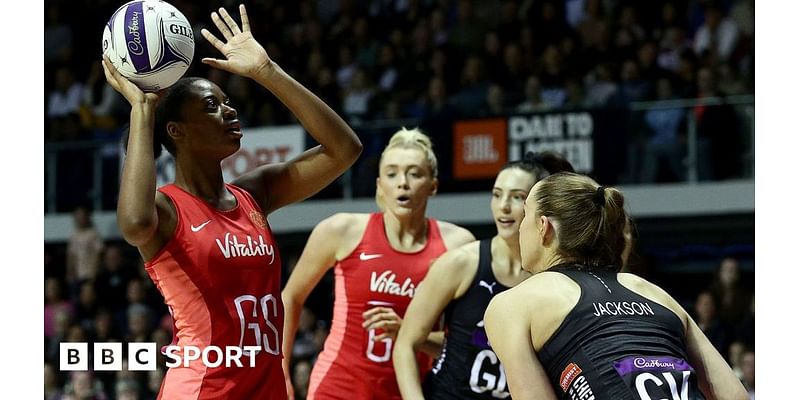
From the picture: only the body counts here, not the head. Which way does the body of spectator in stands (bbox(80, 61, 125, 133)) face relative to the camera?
toward the camera

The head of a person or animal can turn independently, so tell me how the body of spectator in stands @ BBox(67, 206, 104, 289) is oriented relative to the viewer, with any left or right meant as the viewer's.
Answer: facing the viewer

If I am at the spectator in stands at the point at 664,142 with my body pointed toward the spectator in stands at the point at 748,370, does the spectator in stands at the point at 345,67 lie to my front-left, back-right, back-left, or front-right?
back-right

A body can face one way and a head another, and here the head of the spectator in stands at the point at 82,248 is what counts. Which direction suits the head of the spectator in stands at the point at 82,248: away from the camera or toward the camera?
toward the camera

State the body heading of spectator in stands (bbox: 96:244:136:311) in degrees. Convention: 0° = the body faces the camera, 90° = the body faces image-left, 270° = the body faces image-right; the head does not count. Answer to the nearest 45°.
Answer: approximately 0°

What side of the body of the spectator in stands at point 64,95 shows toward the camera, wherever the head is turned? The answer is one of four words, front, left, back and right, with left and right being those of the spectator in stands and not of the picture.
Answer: front

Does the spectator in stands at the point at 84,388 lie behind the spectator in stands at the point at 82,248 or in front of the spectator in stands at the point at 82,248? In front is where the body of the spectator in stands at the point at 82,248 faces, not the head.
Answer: in front

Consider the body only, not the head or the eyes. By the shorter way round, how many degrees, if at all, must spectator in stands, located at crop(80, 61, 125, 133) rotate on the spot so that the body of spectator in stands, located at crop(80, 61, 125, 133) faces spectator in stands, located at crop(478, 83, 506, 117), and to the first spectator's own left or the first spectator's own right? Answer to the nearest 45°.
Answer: approximately 90° to the first spectator's own left

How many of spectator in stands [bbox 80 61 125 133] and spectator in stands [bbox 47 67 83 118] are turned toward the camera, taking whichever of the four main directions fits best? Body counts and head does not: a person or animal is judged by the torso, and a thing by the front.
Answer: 2
